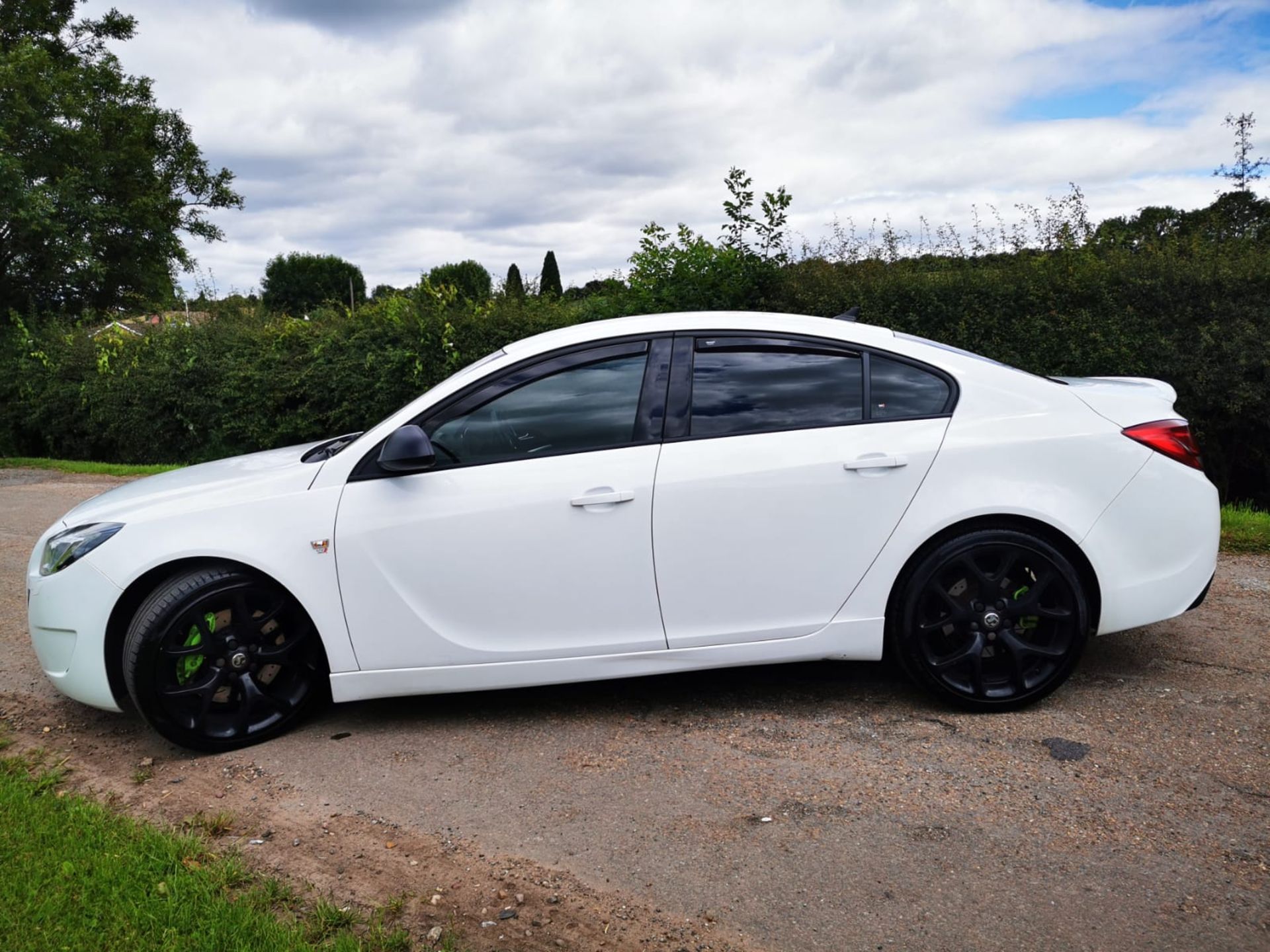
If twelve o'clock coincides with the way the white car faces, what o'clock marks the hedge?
The hedge is roughly at 3 o'clock from the white car.

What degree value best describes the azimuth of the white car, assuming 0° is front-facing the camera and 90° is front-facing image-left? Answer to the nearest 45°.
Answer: approximately 90°

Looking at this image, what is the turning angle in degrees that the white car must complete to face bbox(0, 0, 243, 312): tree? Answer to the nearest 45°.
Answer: approximately 45° to its right

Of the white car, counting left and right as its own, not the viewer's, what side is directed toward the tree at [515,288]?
right
